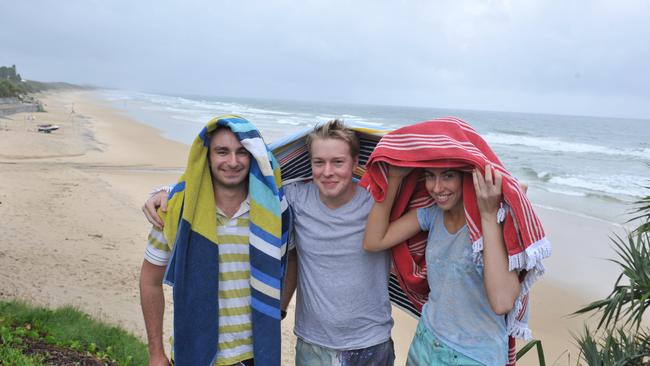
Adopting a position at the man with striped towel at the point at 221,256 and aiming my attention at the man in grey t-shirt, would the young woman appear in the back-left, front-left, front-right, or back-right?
front-right

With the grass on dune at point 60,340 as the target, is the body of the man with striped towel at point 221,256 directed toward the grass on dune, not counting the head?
no

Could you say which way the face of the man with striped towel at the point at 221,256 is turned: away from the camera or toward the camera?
toward the camera

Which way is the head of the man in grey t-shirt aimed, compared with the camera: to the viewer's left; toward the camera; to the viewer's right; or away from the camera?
toward the camera

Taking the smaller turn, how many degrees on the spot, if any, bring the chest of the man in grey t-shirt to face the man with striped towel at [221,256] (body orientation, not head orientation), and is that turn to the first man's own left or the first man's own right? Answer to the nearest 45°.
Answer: approximately 90° to the first man's own right

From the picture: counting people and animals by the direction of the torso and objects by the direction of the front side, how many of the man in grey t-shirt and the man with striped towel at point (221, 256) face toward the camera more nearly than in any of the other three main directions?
2

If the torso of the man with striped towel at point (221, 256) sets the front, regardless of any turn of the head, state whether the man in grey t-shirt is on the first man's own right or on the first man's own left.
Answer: on the first man's own left

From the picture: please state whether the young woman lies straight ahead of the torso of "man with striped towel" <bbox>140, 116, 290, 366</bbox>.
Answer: no

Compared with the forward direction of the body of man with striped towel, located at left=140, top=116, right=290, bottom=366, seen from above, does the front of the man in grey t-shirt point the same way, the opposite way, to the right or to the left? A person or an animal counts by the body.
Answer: the same way

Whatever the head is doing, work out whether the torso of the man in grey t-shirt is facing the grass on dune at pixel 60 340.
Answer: no

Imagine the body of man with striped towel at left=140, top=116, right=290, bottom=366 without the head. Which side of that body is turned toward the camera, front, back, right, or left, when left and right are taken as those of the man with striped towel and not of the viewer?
front
